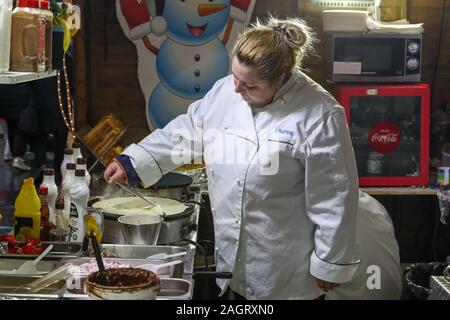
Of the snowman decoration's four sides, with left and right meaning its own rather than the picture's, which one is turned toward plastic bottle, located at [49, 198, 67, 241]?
front

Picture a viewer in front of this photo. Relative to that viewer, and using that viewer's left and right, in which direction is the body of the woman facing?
facing the viewer and to the left of the viewer

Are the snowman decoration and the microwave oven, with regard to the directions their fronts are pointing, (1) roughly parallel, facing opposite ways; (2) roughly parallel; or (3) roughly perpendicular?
roughly parallel

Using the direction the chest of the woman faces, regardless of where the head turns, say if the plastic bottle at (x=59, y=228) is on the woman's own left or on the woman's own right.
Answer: on the woman's own right

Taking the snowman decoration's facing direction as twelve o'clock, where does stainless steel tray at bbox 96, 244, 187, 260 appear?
The stainless steel tray is roughly at 12 o'clock from the snowman decoration.

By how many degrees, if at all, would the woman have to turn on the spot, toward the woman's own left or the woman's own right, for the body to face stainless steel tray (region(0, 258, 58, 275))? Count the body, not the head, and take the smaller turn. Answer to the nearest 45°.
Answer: approximately 45° to the woman's own right

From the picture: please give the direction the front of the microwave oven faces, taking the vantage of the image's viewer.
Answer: facing the viewer

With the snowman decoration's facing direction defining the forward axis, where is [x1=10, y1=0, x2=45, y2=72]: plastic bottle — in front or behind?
in front

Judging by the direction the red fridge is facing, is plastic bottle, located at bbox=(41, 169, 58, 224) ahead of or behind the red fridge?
ahead

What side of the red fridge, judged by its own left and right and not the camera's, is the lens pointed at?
front

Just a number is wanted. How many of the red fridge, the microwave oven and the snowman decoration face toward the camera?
3

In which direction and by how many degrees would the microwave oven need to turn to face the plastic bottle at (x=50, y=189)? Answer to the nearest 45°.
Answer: approximately 45° to its right
